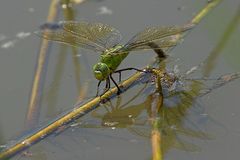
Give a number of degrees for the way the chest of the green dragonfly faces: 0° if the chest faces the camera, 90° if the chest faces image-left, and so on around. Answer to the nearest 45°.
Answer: approximately 45°
